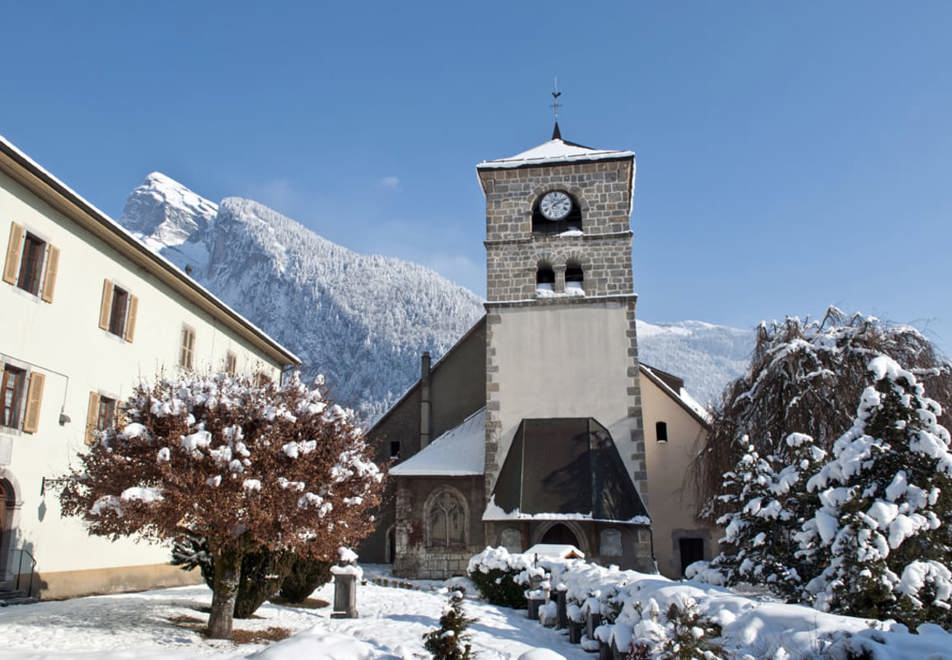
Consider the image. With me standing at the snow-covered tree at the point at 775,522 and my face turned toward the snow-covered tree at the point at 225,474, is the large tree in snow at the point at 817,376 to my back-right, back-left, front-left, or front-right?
back-right

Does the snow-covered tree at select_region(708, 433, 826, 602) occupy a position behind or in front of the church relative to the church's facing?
in front

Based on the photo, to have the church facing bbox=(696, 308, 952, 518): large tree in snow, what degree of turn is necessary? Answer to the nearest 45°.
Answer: approximately 45° to its left

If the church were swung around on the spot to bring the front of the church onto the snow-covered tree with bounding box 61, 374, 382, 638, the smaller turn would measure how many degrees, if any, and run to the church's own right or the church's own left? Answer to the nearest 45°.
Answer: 0° — it already faces it

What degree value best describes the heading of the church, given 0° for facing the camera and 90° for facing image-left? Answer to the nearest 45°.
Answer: approximately 0°

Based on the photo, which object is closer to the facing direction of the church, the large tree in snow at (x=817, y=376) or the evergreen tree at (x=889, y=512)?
the evergreen tree

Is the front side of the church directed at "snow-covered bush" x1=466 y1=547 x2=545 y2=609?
yes

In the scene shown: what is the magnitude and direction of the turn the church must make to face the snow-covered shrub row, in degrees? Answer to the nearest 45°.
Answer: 0° — it already faces it

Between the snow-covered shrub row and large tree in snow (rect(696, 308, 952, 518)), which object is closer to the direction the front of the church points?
the snow-covered shrub row

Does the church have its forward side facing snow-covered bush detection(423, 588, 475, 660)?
yes
